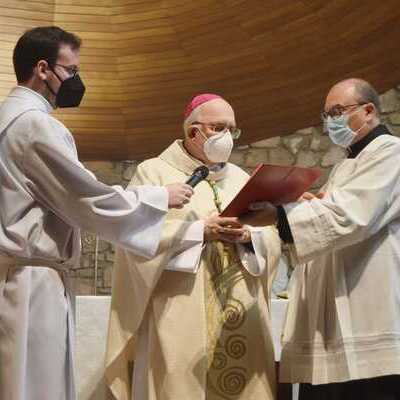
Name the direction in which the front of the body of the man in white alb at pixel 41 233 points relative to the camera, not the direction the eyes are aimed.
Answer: to the viewer's right

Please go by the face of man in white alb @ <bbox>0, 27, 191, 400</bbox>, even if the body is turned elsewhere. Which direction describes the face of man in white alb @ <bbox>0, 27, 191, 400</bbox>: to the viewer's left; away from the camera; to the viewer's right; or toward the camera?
to the viewer's right

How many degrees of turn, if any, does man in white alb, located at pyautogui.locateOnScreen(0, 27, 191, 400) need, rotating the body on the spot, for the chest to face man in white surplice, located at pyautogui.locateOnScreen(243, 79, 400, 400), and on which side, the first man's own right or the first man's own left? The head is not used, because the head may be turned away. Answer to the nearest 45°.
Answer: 0° — they already face them
